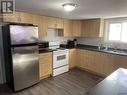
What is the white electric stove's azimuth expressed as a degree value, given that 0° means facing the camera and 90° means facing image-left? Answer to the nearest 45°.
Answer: approximately 315°

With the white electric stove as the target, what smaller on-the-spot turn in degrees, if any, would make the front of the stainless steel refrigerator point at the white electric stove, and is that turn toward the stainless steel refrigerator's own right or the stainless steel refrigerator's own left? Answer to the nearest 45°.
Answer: approximately 90° to the stainless steel refrigerator's own left

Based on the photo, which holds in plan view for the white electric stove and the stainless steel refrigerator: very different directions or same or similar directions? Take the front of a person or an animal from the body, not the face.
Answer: same or similar directions

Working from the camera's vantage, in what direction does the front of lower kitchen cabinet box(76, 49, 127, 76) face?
facing the viewer and to the left of the viewer

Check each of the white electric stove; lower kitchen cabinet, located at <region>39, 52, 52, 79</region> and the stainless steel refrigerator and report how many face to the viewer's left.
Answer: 0

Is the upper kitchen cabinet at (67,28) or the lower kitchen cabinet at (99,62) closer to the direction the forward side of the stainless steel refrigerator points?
the lower kitchen cabinet

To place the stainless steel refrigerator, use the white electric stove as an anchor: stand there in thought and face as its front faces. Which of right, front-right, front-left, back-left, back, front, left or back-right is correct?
right

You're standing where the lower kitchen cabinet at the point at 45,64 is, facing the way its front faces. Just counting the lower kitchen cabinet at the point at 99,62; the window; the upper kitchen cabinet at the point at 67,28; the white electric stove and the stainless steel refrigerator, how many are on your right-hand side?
1

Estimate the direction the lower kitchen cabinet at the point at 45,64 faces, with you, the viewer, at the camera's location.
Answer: facing the viewer and to the right of the viewer
